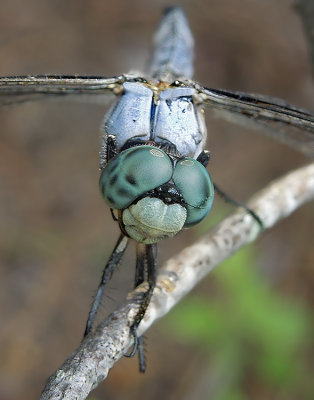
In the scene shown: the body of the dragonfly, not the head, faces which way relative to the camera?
toward the camera
